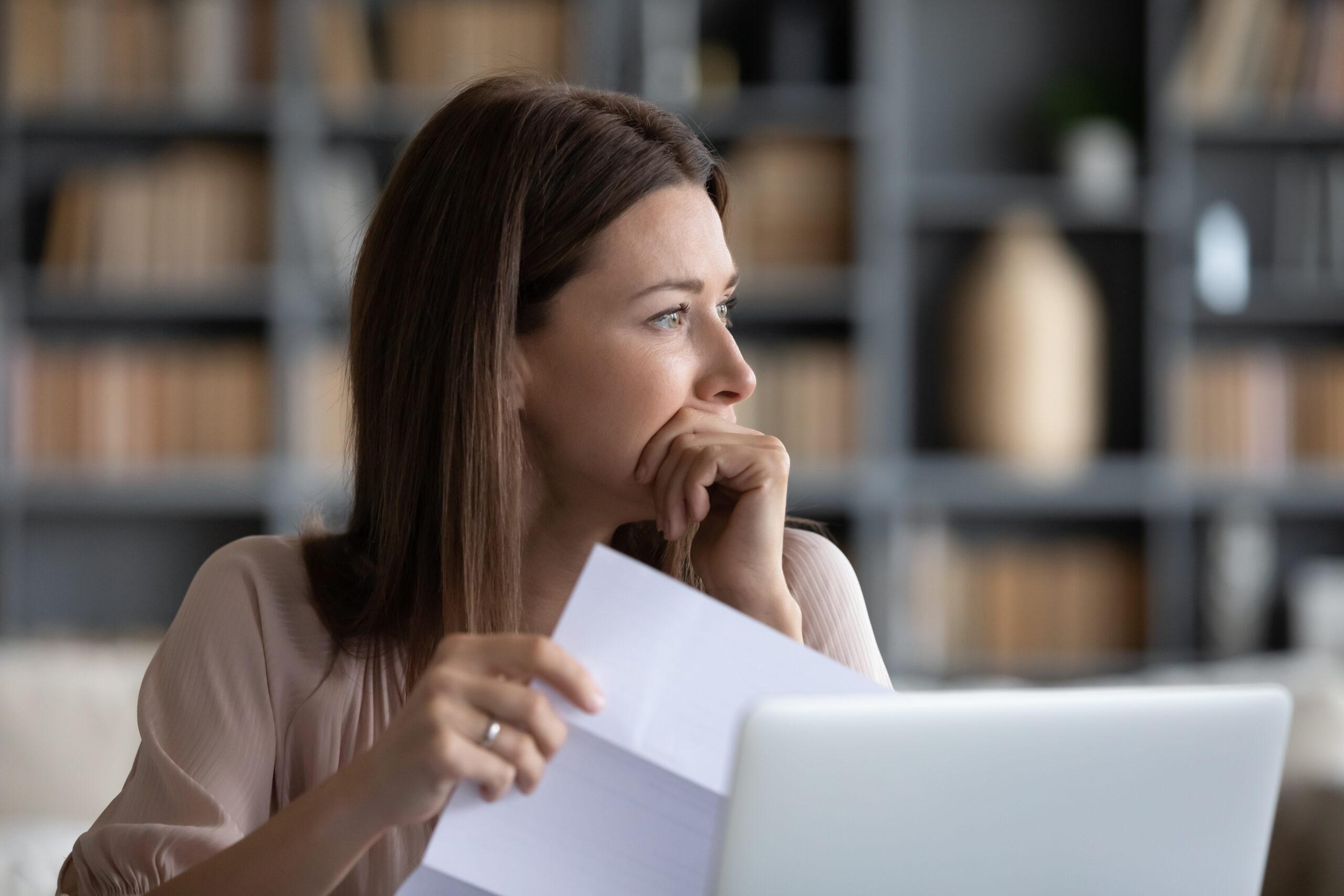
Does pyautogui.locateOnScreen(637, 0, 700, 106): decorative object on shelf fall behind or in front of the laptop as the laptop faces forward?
in front

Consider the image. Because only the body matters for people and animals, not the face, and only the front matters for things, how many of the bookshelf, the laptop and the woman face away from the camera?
1

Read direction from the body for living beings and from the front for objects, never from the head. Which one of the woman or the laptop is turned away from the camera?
the laptop

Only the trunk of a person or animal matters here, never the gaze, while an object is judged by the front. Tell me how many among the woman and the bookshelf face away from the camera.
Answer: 0

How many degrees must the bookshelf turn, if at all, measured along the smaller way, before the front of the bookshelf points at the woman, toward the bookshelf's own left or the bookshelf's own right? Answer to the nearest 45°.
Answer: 0° — it already faces them

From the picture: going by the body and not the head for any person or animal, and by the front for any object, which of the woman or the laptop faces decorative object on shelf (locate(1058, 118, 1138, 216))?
the laptop

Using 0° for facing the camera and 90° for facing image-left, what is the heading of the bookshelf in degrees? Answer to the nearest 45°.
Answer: approximately 0°

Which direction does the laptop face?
away from the camera

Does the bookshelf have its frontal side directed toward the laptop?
yes

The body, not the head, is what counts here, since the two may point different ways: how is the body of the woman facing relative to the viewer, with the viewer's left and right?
facing the viewer and to the right of the viewer

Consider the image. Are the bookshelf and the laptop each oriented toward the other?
yes

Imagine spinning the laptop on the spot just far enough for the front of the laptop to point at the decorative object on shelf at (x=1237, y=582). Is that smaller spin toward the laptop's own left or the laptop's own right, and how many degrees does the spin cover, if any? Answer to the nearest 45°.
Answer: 0° — it already faces it

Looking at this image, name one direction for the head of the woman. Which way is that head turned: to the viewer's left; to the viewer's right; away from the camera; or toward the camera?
to the viewer's right

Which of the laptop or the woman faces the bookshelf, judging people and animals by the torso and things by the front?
the laptop

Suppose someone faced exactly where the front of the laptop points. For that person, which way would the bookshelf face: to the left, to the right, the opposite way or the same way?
the opposite way
